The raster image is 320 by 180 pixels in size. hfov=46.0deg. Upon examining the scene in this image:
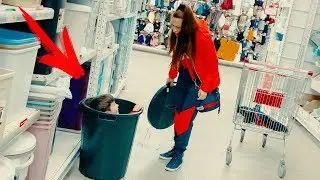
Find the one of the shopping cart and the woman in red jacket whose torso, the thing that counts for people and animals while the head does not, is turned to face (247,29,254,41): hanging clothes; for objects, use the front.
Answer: the shopping cart

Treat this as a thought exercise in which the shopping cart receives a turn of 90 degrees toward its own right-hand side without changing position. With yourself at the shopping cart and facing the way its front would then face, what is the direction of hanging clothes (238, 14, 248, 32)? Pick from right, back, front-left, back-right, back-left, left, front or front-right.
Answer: left

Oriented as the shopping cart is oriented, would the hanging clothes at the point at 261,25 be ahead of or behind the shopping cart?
ahead

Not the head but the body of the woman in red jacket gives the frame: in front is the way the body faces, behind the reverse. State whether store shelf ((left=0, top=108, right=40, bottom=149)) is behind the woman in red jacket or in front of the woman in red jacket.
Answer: in front

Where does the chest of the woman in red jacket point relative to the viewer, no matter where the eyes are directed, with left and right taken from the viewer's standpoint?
facing the viewer and to the left of the viewer

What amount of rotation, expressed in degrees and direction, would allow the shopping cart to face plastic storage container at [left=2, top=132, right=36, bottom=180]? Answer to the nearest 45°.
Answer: approximately 180°

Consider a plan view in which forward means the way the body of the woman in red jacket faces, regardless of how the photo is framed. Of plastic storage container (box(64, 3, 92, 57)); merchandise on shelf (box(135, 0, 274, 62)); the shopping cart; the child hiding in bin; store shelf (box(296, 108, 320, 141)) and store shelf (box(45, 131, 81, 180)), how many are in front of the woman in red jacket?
3

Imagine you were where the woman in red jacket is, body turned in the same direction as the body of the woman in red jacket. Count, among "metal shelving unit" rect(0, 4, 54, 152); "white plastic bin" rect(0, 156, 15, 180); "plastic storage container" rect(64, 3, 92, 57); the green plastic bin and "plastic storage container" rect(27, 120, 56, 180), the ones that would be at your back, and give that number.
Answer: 0

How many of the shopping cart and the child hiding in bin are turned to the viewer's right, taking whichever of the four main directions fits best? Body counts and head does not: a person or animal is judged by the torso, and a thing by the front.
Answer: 1

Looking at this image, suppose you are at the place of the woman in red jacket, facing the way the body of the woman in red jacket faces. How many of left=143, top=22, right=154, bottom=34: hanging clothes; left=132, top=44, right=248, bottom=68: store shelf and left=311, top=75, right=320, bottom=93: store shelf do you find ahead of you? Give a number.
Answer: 0

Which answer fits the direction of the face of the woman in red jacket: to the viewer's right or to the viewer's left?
to the viewer's left
